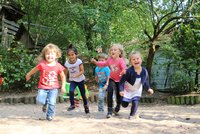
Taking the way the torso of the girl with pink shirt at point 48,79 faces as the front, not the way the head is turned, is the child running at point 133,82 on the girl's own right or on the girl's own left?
on the girl's own left

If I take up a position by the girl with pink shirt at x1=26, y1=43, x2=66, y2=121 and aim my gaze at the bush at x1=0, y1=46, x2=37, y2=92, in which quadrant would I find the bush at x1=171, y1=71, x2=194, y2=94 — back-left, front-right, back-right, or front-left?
front-right

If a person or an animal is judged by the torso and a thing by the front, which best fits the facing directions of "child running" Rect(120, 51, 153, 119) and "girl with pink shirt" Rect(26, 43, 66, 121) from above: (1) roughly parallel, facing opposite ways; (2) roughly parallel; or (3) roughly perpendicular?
roughly parallel

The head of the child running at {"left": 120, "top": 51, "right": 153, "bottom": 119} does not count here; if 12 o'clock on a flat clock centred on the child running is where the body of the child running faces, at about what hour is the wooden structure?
The wooden structure is roughly at 5 o'clock from the child running.

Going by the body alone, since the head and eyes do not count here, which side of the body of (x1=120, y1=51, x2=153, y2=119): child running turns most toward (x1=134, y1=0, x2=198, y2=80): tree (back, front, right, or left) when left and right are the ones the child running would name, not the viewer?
back

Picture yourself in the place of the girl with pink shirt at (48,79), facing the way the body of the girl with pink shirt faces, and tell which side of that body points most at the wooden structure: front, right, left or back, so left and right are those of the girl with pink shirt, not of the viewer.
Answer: back

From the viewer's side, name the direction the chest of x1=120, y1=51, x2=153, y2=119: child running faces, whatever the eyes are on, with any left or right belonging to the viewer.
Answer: facing the viewer

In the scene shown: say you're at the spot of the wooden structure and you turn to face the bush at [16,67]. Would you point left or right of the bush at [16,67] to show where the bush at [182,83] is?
left

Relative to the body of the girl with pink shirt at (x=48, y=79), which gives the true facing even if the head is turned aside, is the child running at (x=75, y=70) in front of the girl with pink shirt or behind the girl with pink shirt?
behind

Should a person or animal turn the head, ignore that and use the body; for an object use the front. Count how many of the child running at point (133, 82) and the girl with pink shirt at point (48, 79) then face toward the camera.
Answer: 2

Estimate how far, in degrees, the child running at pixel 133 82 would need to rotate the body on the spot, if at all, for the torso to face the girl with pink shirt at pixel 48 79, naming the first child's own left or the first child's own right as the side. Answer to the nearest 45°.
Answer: approximately 90° to the first child's own right

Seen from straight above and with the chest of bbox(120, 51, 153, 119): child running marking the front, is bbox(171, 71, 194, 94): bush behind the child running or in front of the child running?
behind
